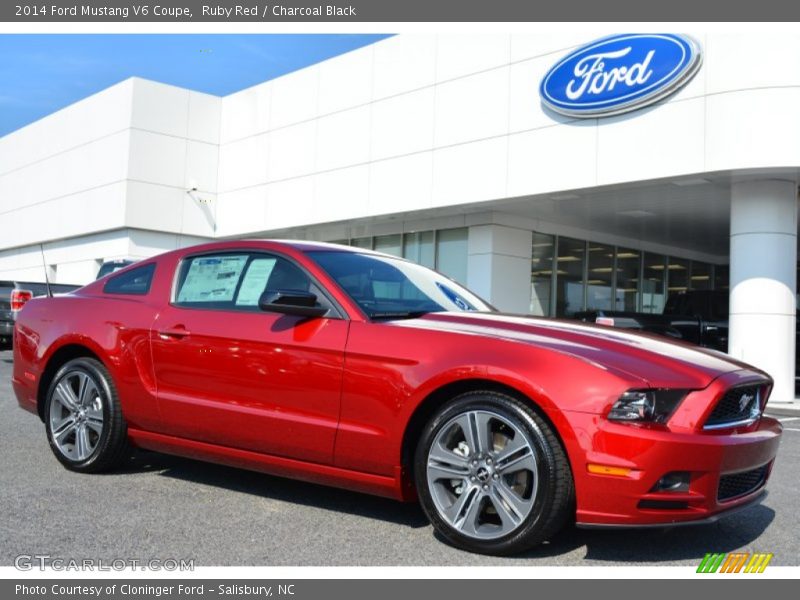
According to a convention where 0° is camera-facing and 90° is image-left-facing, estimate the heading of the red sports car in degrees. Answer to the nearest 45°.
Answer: approximately 315°

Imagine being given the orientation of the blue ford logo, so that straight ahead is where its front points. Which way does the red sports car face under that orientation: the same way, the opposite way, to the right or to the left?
to the left

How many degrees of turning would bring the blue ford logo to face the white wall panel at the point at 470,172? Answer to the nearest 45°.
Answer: approximately 90° to its right

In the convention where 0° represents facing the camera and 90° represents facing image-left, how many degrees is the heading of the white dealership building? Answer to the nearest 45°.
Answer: approximately 45°

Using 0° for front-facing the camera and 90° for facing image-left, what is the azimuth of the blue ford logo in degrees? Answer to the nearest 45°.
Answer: approximately 45°

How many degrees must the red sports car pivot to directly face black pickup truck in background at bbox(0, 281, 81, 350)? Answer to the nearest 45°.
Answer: approximately 180°
